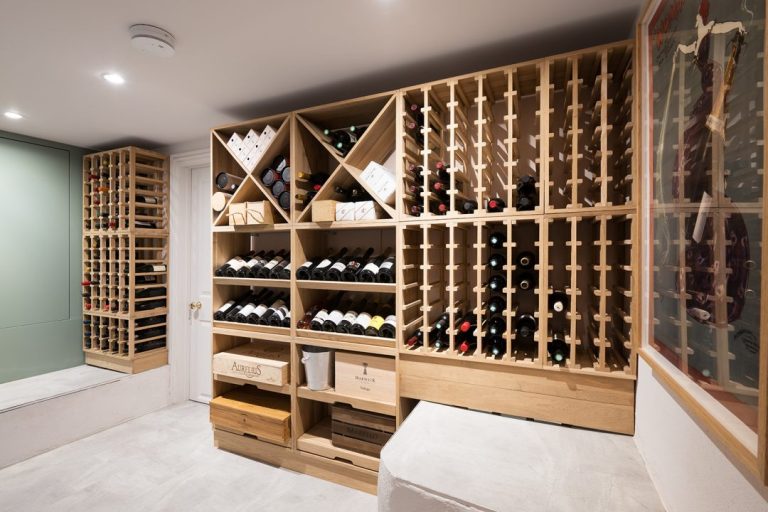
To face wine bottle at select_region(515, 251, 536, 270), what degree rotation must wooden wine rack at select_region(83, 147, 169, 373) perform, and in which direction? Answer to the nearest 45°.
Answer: approximately 90° to its left

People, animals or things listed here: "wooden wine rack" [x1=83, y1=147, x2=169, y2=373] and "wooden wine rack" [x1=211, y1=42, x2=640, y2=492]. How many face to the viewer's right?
0

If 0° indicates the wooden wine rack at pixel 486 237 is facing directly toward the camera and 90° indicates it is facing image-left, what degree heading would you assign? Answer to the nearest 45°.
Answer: approximately 45°

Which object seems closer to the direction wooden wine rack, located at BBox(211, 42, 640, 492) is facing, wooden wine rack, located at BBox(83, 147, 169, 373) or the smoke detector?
the smoke detector
